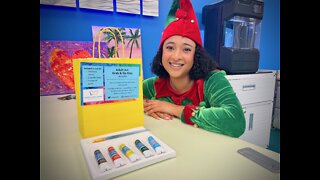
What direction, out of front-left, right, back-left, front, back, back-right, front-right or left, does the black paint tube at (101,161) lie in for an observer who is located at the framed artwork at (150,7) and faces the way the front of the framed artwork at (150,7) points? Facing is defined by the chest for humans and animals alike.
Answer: front

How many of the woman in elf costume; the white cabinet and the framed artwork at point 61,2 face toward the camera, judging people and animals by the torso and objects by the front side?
3

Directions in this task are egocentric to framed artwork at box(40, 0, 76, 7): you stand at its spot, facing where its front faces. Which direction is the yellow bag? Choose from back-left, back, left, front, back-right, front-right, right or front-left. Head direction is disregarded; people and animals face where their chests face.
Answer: front

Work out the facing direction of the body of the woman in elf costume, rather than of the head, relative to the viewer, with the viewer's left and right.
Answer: facing the viewer

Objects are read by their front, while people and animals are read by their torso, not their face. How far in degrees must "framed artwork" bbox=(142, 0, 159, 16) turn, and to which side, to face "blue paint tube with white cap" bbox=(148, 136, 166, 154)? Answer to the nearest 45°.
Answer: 0° — it already faces it

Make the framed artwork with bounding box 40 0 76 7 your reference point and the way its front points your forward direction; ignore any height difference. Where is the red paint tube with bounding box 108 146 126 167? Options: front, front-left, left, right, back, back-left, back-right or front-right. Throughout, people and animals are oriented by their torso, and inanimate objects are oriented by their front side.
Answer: front

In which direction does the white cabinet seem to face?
toward the camera
